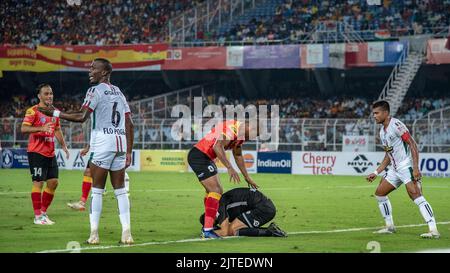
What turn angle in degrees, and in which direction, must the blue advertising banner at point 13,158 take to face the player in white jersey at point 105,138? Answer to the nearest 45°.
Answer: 0° — it already faces them

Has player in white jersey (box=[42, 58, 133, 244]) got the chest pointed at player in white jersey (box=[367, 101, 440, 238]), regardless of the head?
no

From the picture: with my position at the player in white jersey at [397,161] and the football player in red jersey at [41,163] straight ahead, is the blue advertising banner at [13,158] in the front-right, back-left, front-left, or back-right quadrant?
front-right

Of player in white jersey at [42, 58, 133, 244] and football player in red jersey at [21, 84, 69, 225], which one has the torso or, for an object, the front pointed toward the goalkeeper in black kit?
the football player in red jersey

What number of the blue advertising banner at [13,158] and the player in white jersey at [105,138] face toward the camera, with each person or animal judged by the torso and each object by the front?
1

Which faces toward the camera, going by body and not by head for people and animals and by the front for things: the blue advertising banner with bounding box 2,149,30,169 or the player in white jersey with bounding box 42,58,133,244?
the blue advertising banner

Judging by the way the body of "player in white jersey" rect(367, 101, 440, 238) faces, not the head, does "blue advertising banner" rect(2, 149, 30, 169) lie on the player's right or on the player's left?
on the player's right

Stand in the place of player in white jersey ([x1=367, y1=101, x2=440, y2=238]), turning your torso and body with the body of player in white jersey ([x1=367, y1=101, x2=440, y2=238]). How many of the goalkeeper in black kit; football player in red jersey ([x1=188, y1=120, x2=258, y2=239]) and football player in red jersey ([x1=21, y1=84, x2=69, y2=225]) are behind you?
0

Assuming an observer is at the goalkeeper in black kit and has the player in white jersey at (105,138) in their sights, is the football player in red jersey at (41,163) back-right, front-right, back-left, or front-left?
front-right

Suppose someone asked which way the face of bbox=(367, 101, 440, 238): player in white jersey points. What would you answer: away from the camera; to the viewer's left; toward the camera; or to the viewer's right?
to the viewer's left

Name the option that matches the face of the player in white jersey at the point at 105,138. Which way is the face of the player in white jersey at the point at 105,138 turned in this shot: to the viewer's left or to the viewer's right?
to the viewer's left

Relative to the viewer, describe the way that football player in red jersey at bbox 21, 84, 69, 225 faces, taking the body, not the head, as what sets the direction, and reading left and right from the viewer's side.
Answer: facing the viewer and to the right of the viewer

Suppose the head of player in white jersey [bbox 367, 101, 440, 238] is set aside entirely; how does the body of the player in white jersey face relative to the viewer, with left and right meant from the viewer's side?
facing the viewer and to the left of the viewer

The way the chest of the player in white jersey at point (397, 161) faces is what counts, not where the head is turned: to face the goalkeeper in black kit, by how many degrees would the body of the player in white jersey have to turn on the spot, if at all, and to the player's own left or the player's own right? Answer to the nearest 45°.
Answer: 0° — they already face them

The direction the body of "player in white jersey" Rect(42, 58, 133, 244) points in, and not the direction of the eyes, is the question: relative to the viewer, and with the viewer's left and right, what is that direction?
facing away from the viewer and to the left of the viewer

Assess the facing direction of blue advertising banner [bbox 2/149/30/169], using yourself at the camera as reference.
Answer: facing the viewer
